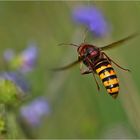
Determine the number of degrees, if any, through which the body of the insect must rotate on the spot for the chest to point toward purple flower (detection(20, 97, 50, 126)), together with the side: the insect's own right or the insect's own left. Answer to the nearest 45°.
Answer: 0° — it already faces it

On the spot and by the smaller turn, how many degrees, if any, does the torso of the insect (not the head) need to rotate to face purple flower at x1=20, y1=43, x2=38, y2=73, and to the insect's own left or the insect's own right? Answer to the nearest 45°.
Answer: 0° — it already faces it

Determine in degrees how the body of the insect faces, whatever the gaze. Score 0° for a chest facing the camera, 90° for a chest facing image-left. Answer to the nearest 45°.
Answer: approximately 135°
